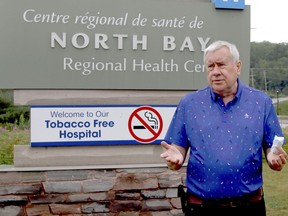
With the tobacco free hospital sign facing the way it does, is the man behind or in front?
in front

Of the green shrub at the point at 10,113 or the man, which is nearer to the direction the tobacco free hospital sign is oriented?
the man

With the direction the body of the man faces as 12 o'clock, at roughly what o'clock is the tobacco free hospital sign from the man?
The tobacco free hospital sign is roughly at 5 o'clock from the man.

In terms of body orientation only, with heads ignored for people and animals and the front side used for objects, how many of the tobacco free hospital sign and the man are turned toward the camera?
2

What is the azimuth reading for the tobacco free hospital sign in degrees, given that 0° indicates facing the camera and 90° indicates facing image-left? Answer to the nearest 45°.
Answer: approximately 0°

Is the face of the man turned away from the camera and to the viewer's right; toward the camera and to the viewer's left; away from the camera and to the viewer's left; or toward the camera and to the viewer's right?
toward the camera and to the viewer's left

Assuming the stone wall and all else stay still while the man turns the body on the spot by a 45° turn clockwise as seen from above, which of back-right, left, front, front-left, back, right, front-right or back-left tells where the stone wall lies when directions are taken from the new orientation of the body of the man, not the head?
right

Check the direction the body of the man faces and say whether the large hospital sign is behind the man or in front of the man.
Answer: behind
